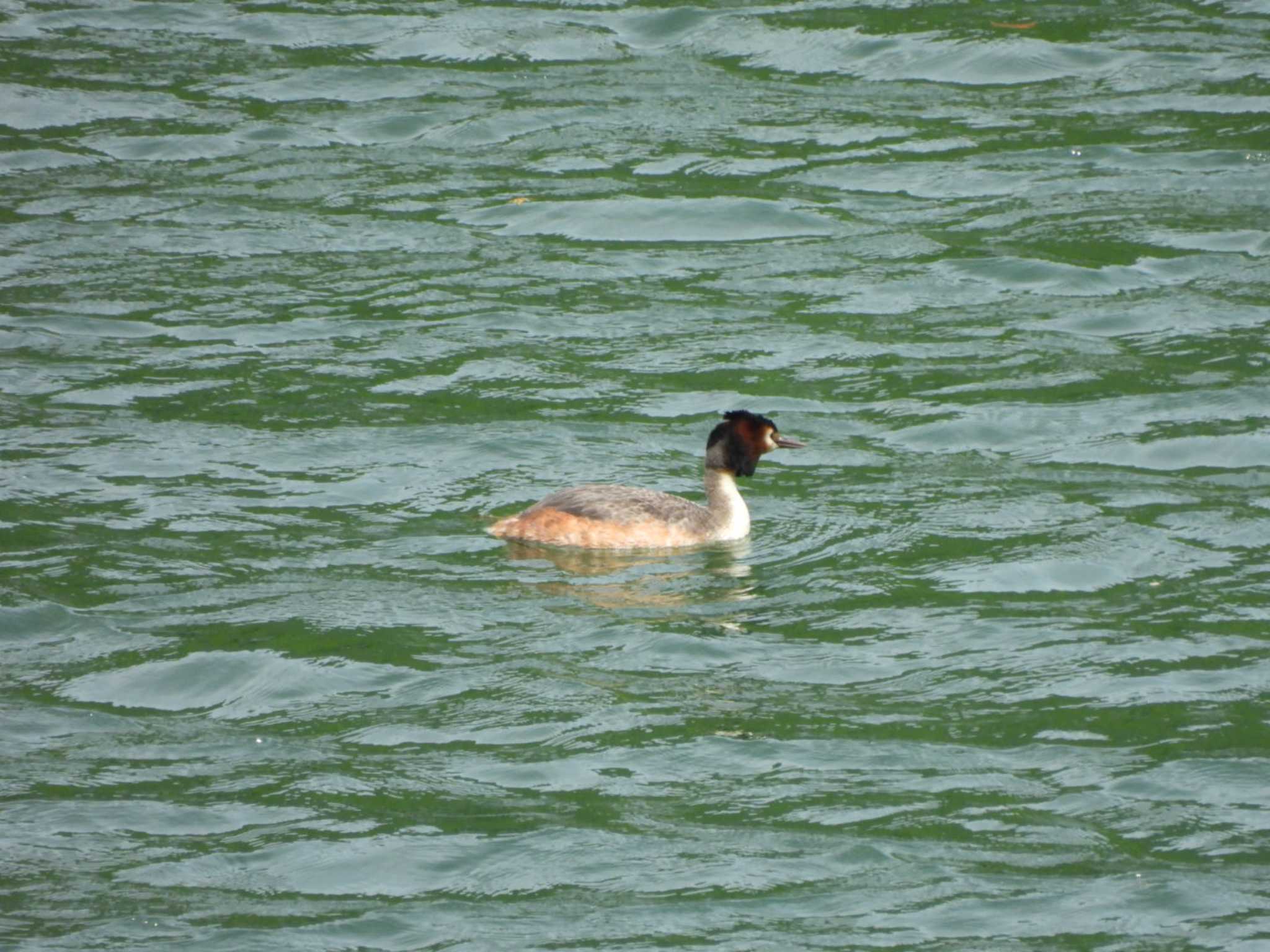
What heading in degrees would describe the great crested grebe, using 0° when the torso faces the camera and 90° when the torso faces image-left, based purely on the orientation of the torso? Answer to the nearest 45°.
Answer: approximately 270°
